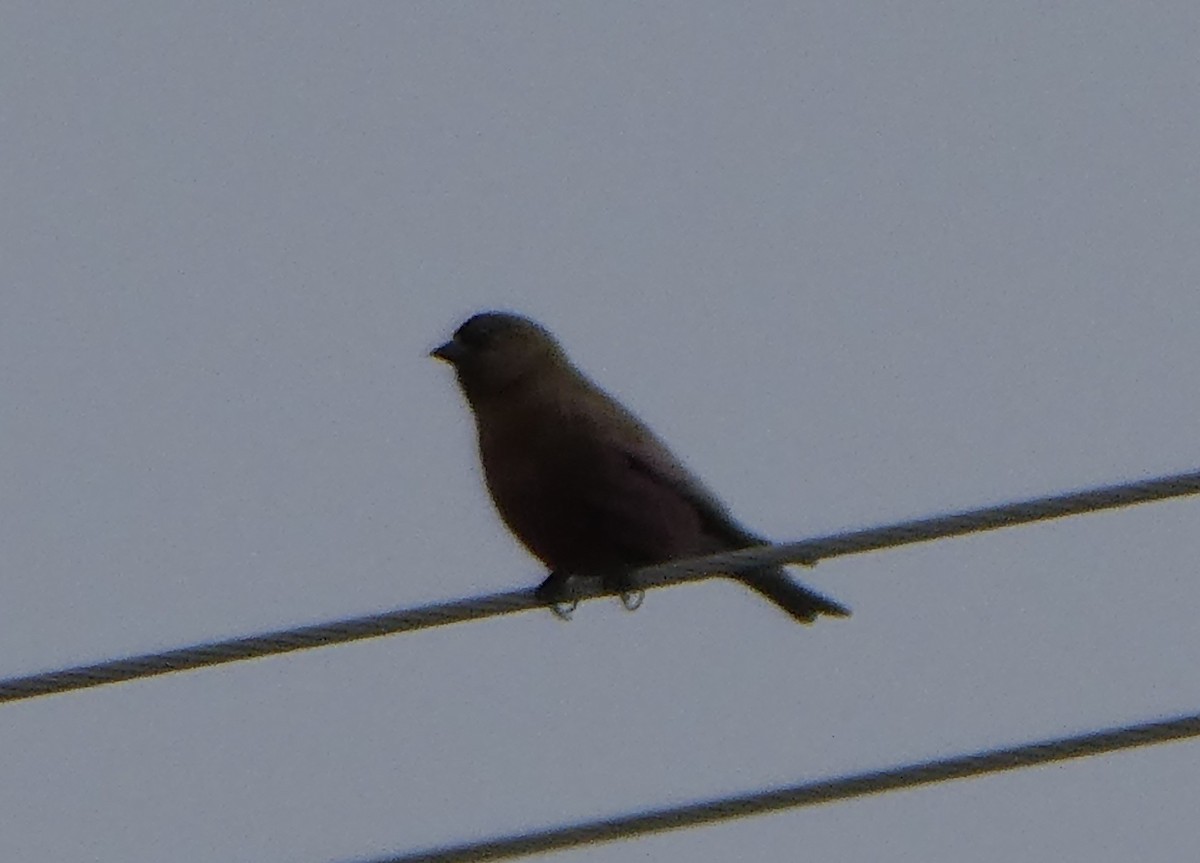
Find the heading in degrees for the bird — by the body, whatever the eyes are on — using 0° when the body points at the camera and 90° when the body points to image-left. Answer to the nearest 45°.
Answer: approximately 90°
